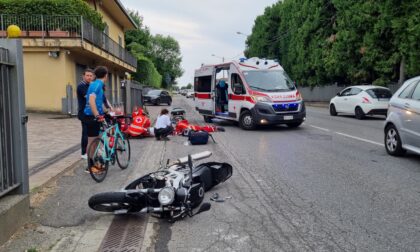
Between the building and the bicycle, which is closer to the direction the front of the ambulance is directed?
the bicycle

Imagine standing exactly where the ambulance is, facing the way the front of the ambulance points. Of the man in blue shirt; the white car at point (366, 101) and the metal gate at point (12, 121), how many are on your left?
1

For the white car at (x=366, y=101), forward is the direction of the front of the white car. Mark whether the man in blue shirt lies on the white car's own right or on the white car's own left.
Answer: on the white car's own left

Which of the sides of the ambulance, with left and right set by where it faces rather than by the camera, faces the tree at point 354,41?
left

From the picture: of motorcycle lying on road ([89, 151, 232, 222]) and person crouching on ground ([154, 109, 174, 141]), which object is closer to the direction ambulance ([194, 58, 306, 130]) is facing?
the motorcycle lying on road

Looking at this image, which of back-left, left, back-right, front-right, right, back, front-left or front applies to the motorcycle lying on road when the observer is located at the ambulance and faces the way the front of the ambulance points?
front-right

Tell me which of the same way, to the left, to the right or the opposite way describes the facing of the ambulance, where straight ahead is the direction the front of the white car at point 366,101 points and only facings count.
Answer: the opposite way

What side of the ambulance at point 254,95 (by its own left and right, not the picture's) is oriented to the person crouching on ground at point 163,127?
right

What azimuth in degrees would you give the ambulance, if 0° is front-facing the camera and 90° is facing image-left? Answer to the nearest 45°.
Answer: approximately 315°

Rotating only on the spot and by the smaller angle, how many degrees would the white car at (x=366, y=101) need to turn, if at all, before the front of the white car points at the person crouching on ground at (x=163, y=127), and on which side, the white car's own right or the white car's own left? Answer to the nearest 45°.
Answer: approximately 90° to the white car's own left

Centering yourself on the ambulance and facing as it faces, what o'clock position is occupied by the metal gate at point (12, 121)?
The metal gate is roughly at 2 o'clock from the ambulance.
